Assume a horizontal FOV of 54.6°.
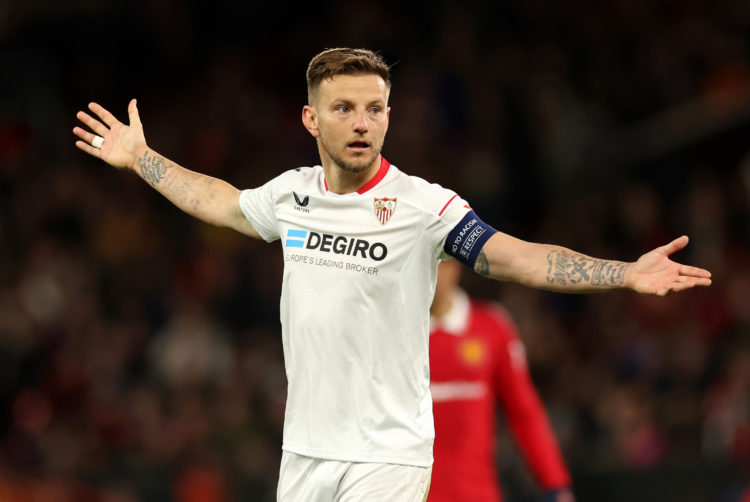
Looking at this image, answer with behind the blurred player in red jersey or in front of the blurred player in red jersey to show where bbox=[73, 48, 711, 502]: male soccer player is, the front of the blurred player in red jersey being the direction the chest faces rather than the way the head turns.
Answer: in front

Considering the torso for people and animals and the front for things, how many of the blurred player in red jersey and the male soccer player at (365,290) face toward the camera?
2

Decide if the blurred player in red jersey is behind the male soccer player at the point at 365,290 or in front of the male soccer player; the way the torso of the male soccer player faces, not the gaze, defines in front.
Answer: behind
